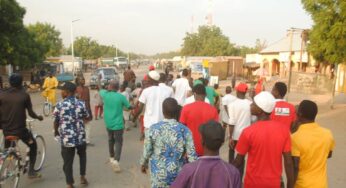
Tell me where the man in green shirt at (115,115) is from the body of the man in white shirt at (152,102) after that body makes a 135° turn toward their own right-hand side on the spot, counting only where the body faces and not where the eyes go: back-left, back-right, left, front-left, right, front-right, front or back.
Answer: back

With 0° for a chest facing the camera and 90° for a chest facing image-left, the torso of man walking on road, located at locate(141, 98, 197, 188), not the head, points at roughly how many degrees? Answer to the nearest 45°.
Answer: approximately 180°

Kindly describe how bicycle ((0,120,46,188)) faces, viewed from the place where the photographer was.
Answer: facing away from the viewer and to the right of the viewer

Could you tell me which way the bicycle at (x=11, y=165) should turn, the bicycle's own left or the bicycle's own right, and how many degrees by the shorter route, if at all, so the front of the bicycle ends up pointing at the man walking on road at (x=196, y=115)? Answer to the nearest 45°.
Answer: approximately 90° to the bicycle's own right

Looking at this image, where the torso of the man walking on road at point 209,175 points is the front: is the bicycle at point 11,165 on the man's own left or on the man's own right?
on the man's own left

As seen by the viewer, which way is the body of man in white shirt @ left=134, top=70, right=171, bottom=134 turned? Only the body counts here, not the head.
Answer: away from the camera

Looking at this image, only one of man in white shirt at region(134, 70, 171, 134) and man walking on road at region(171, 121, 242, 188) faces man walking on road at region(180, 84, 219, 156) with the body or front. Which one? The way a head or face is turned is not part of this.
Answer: man walking on road at region(171, 121, 242, 188)

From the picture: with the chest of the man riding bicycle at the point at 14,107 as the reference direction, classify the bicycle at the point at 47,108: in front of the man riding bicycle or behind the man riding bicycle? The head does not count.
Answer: in front

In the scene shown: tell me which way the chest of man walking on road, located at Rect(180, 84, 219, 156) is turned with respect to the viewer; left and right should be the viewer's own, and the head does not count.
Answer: facing away from the viewer

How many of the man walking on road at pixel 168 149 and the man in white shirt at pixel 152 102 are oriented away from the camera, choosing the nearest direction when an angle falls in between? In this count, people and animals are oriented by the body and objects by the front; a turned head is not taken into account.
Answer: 2

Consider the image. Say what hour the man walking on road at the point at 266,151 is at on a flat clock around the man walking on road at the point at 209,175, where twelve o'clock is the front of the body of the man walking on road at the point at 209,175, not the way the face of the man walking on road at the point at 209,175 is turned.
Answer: the man walking on road at the point at 266,151 is roughly at 1 o'clock from the man walking on road at the point at 209,175.

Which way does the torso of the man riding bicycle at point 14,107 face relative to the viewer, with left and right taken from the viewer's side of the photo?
facing away from the viewer and to the right of the viewer

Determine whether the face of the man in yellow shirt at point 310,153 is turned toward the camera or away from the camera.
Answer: away from the camera

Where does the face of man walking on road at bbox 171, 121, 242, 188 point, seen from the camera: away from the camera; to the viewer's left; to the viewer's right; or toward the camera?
away from the camera

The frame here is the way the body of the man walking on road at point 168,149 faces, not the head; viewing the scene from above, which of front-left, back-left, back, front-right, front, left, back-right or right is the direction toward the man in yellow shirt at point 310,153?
right
